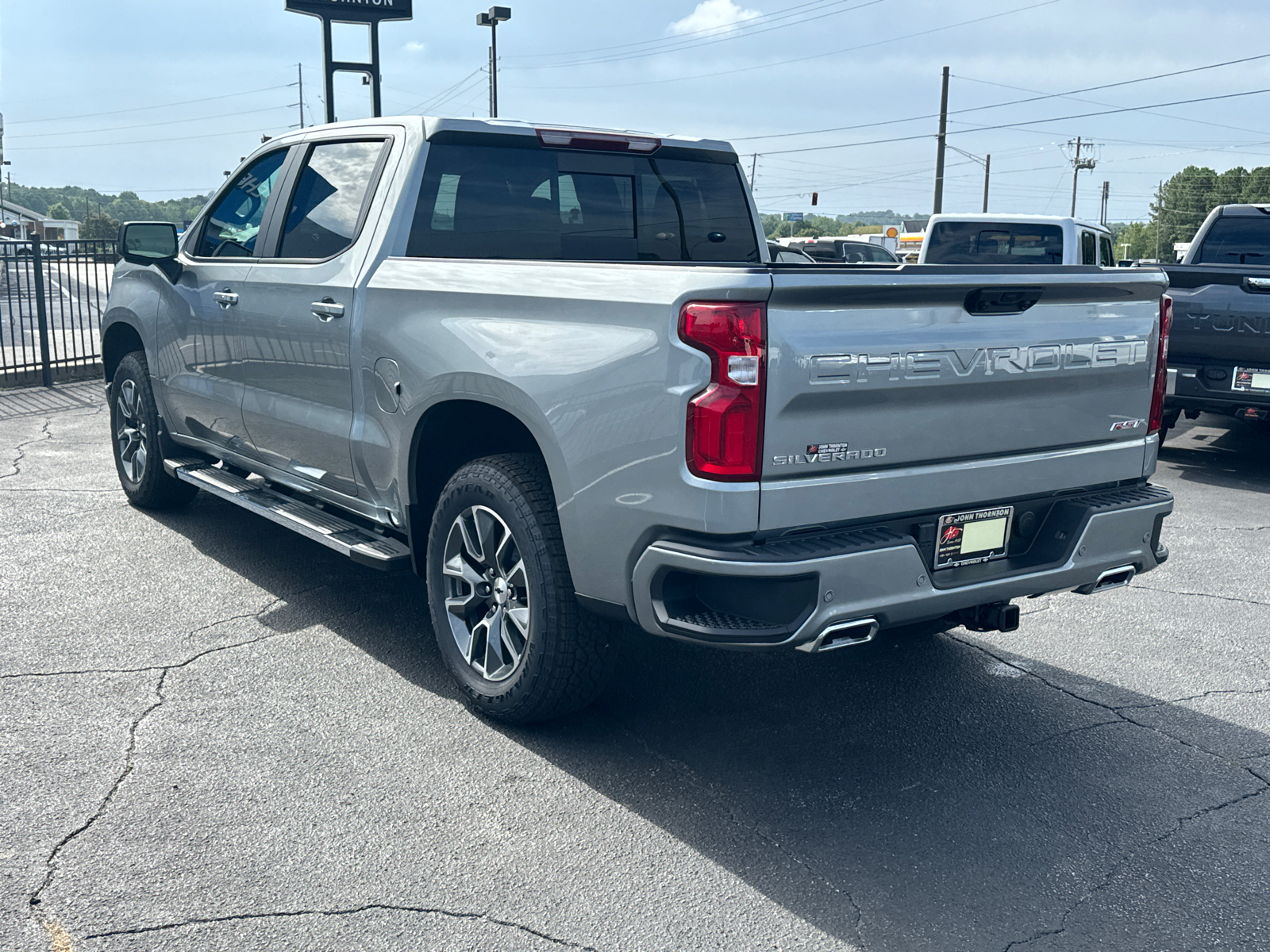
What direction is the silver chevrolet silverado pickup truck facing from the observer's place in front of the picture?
facing away from the viewer and to the left of the viewer

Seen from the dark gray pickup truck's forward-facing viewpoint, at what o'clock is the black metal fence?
The black metal fence is roughly at 9 o'clock from the dark gray pickup truck.

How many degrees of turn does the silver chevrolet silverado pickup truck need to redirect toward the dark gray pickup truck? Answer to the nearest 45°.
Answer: approximately 90° to its right

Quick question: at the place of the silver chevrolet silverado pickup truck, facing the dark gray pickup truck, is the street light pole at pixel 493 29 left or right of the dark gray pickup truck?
left

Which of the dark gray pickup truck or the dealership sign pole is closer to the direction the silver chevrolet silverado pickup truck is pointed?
the dealership sign pole

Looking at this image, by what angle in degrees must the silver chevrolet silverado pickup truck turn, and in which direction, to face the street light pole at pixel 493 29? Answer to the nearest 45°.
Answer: approximately 45° to its right

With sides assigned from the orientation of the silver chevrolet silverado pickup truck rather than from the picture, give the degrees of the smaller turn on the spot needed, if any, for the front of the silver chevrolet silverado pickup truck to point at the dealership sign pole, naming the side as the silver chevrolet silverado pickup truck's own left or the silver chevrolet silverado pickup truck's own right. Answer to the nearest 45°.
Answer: approximately 45° to the silver chevrolet silverado pickup truck's own right

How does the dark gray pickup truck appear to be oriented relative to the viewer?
away from the camera
